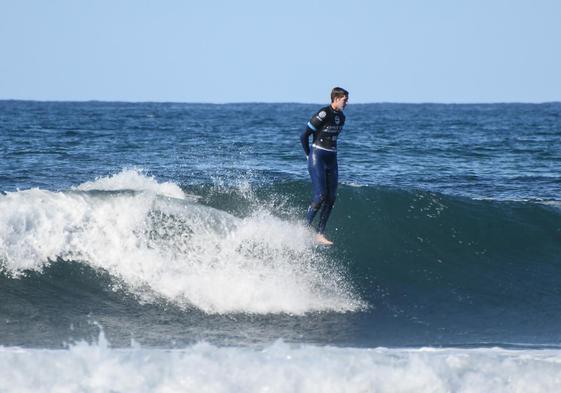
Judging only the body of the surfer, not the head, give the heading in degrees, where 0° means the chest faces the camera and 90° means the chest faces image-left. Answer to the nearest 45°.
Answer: approximately 315°
